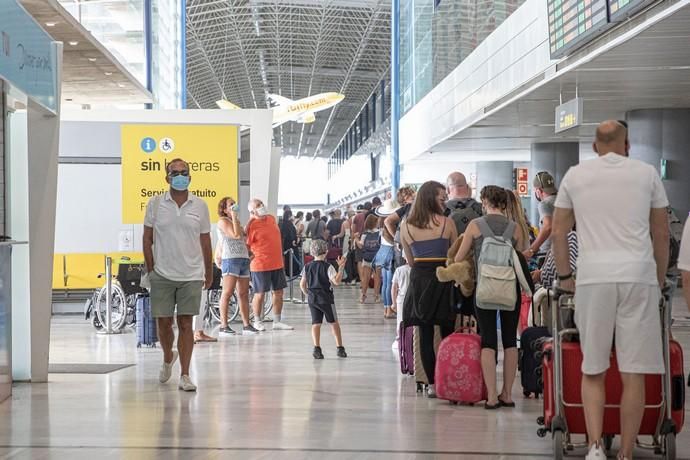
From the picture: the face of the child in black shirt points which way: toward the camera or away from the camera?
away from the camera

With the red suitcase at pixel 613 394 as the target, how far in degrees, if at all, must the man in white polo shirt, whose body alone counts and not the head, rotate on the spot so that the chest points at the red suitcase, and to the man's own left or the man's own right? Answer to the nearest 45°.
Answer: approximately 45° to the man's own left

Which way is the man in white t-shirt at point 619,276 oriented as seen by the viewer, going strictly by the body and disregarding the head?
away from the camera

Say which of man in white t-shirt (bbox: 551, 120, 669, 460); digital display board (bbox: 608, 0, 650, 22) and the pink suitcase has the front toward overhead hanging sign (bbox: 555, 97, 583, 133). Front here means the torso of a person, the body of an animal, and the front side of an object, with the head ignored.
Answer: the man in white t-shirt

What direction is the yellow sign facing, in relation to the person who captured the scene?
facing the viewer

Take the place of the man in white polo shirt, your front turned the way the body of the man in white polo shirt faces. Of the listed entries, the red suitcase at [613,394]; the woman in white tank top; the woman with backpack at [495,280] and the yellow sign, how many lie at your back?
2

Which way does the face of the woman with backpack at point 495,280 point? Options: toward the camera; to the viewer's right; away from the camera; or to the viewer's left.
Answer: away from the camera

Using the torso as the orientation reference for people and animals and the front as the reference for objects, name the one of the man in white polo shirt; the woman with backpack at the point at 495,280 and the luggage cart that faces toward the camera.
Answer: the man in white polo shirt

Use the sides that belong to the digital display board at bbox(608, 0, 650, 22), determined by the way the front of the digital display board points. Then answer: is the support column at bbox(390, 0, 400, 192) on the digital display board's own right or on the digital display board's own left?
on the digital display board's own right

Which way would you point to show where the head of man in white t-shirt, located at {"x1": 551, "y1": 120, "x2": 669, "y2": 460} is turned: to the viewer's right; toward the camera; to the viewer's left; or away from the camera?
away from the camera

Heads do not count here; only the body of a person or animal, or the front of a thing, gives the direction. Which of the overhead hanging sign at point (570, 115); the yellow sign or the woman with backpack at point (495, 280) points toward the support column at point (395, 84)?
the woman with backpack

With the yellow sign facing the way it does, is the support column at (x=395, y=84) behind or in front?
behind

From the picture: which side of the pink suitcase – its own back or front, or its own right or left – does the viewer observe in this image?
front

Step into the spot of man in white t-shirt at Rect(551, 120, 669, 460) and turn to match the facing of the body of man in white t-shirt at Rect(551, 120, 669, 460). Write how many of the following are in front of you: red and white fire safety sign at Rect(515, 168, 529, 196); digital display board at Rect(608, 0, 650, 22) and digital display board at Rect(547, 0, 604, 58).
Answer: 3

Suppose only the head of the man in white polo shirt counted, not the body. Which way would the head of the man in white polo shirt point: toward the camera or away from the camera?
toward the camera

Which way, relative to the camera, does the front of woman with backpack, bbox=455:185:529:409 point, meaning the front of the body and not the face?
away from the camera
